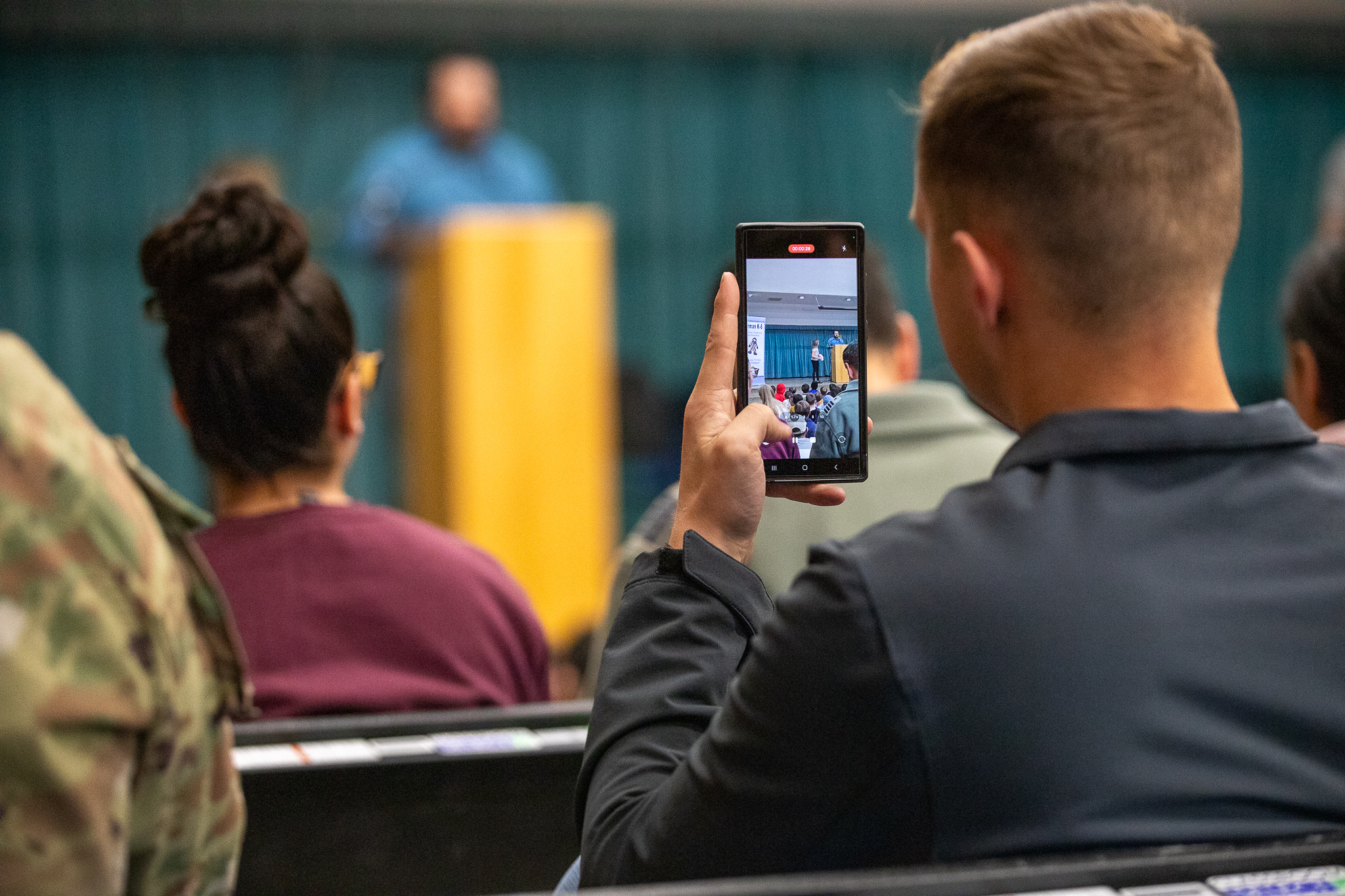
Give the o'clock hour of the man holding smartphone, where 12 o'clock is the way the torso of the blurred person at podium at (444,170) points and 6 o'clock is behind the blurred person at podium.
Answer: The man holding smartphone is roughly at 12 o'clock from the blurred person at podium.

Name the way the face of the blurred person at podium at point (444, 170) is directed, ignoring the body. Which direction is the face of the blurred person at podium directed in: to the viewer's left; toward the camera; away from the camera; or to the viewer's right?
toward the camera

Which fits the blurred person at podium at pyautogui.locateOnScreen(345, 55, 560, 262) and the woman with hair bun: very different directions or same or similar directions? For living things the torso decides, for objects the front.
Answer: very different directions

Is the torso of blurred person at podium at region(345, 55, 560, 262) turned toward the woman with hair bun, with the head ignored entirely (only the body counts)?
yes

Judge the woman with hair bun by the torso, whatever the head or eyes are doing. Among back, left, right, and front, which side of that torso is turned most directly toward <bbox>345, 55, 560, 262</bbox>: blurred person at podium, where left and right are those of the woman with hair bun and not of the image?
front

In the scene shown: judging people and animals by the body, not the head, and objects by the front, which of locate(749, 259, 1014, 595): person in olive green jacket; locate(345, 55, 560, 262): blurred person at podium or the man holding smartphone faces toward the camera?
the blurred person at podium

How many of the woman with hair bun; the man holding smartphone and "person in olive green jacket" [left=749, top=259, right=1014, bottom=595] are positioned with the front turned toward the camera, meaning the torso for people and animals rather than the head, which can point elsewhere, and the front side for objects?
0

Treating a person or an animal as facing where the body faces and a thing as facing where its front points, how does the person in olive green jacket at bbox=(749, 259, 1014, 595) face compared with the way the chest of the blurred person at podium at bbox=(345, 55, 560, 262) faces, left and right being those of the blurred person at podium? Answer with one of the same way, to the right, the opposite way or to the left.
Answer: the opposite way

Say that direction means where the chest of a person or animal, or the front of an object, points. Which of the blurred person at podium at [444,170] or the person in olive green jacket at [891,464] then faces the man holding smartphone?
the blurred person at podium

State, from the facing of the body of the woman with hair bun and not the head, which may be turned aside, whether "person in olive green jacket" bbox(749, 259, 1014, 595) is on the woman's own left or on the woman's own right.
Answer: on the woman's own right

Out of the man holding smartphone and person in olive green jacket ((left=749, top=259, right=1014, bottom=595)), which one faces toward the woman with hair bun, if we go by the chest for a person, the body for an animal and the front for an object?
the man holding smartphone

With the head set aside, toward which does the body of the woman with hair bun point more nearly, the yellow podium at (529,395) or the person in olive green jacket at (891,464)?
the yellow podium

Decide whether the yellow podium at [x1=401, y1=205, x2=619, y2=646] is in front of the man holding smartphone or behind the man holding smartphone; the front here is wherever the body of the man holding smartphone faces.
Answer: in front

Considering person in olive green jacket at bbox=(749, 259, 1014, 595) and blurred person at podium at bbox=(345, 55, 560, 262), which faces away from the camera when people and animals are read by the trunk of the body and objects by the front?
the person in olive green jacket

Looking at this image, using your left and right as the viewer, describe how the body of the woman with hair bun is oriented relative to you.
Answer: facing away from the viewer

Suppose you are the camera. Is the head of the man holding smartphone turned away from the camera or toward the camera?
away from the camera

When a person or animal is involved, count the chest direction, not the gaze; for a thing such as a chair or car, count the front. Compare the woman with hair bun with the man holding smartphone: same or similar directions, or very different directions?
same or similar directions

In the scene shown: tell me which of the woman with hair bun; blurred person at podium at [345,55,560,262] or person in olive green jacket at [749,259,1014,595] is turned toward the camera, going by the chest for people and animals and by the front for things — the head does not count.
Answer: the blurred person at podium

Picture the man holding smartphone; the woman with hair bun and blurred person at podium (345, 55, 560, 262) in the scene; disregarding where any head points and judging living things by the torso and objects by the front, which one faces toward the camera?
the blurred person at podium

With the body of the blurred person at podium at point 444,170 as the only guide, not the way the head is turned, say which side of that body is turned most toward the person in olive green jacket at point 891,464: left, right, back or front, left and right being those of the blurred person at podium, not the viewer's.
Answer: front

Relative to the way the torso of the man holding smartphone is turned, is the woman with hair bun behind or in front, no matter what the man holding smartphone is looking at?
in front

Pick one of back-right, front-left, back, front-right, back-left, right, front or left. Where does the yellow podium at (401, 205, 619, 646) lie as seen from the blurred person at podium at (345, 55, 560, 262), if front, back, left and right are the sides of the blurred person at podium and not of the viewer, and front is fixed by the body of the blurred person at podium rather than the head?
front

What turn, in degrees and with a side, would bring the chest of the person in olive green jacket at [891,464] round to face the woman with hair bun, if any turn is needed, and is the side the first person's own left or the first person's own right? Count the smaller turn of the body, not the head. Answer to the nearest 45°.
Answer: approximately 135° to the first person's own left
